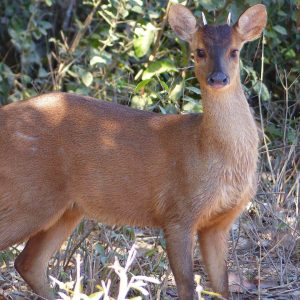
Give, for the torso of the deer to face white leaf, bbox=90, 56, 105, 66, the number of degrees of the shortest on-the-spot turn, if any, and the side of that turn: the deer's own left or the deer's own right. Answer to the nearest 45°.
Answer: approximately 90° to the deer's own left

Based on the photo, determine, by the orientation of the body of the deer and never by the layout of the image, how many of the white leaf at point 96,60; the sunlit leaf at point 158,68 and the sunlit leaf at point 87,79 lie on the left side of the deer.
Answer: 3

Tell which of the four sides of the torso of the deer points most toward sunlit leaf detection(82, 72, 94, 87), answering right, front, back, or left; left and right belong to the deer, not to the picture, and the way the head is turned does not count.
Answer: left

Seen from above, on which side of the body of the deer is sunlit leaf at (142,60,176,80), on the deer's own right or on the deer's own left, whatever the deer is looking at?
on the deer's own left

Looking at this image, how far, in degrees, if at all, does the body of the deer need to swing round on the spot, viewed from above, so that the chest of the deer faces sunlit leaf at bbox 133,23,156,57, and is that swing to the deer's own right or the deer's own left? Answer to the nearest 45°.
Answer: approximately 90° to the deer's own left

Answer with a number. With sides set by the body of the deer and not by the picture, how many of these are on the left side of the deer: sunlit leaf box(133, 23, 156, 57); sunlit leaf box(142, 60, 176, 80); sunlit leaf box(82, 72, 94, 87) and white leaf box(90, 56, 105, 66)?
4

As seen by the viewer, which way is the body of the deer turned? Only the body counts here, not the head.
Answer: to the viewer's right

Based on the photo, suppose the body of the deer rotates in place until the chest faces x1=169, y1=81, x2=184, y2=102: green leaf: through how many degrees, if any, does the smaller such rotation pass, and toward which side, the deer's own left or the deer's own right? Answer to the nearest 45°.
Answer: approximately 90° to the deer's own left
